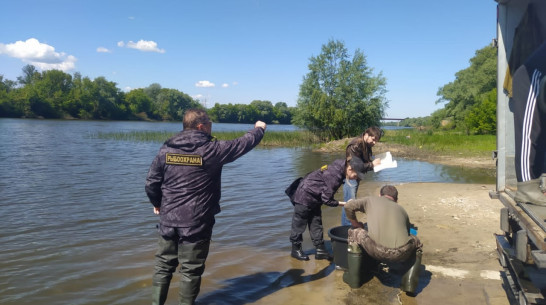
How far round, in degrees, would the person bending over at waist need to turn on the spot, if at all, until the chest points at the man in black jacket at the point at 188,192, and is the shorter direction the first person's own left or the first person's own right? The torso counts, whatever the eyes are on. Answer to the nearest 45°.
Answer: approximately 135° to the first person's own right

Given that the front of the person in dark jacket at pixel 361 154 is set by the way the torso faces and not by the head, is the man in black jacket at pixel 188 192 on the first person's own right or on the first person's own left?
on the first person's own right

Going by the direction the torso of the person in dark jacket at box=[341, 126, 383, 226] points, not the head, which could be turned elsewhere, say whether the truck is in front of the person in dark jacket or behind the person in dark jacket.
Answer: in front

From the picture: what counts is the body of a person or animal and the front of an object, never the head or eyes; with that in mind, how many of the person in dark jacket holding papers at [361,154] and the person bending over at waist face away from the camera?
0

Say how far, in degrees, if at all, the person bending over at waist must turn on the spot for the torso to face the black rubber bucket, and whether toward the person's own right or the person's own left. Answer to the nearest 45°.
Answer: approximately 45° to the person's own right

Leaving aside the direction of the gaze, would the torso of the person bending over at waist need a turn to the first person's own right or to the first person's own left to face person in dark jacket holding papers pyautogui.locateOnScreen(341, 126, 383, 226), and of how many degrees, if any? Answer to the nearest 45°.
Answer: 0° — they already face them

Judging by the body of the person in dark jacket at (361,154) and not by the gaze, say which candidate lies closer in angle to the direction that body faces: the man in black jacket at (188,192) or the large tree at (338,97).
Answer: the man in black jacket
